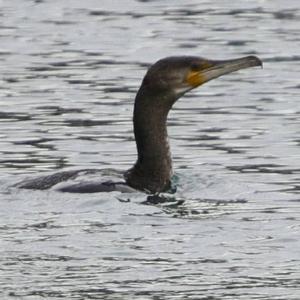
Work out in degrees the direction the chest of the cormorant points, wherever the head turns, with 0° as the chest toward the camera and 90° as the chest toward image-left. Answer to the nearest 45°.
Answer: approximately 270°
